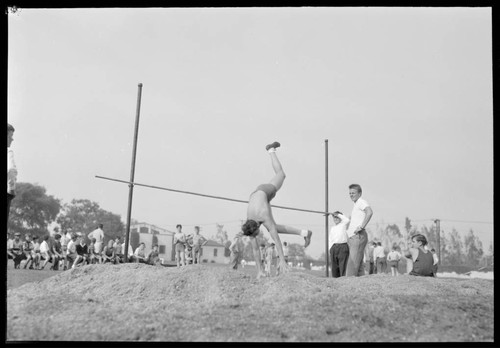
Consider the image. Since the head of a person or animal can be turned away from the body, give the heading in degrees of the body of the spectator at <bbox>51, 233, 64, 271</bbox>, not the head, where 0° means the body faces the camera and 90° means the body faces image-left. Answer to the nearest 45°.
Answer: approximately 315°

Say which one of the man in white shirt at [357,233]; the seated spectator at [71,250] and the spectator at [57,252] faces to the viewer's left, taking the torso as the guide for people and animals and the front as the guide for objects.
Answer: the man in white shirt

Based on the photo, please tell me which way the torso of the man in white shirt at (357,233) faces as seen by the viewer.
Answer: to the viewer's left

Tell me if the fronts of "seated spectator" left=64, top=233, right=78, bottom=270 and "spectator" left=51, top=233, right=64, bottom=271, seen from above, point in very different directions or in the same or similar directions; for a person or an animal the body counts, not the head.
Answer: same or similar directions

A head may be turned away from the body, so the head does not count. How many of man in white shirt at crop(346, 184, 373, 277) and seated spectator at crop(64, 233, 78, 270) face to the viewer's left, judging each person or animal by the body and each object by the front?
1

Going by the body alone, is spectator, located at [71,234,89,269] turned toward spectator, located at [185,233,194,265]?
no

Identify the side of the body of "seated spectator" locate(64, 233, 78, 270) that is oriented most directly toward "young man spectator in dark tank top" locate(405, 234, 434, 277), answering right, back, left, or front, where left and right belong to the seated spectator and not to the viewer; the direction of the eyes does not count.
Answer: front

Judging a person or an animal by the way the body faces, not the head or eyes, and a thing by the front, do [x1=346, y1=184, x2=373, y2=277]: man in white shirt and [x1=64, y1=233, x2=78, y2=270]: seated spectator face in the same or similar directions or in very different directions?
very different directions

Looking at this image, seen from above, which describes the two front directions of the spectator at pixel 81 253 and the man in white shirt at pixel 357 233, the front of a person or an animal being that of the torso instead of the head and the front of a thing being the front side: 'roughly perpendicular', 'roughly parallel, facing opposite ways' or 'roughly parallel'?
roughly perpendicular

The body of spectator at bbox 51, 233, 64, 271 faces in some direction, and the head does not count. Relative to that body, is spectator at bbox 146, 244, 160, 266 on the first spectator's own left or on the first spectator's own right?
on the first spectator's own left

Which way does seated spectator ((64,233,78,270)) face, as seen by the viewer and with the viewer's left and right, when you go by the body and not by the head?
facing the viewer and to the right of the viewer

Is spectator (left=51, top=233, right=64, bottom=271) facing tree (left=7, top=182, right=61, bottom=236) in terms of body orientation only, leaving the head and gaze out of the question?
no

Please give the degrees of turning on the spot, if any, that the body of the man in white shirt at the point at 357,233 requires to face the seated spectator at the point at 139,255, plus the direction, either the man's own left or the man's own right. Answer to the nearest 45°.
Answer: approximately 45° to the man's own right

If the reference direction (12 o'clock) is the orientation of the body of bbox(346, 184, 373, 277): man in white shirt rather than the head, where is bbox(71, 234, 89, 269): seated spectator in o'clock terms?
The seated spectator is roughly at 1 o'clock from the man in white shirt.
